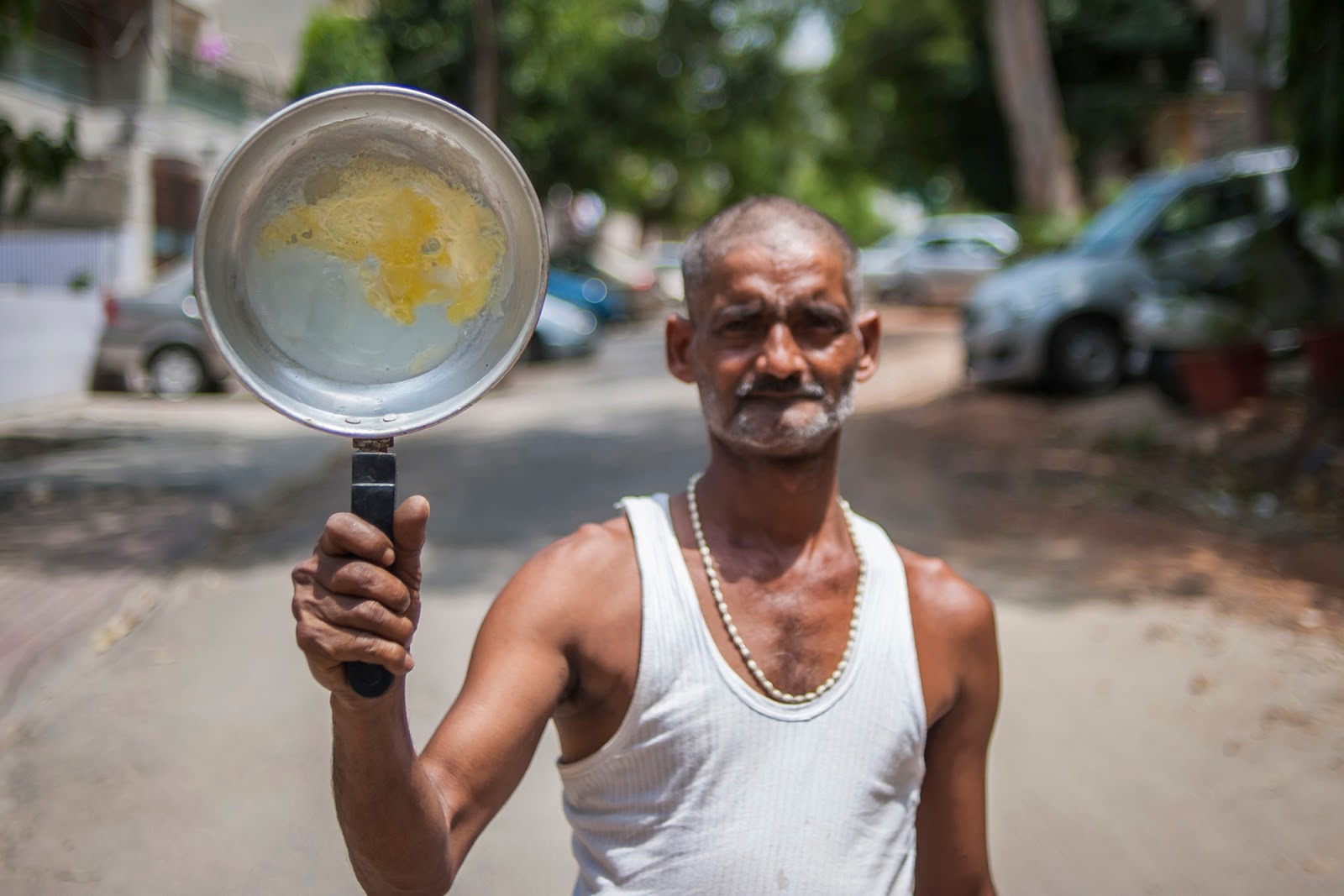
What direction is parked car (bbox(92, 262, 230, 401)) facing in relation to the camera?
to the viewer's right

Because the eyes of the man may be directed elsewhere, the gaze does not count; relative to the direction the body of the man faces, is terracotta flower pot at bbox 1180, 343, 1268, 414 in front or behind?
behind

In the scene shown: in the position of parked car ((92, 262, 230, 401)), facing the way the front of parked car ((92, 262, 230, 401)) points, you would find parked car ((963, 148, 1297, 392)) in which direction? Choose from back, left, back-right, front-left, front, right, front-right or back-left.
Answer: front-right

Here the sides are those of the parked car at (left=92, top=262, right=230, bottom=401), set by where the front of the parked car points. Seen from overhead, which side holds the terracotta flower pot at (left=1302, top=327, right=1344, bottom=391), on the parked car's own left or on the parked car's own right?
on the parked car's own right

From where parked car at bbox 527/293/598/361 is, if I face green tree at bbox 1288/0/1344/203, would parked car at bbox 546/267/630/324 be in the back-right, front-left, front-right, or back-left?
back-left

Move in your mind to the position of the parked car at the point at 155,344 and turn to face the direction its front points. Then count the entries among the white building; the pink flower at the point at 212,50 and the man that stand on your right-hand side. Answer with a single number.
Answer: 1

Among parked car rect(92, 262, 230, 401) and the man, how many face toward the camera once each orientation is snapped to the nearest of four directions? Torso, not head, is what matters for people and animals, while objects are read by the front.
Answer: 1

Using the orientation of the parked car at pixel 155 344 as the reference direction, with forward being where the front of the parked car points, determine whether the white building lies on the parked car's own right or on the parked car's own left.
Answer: on the parked car's own left

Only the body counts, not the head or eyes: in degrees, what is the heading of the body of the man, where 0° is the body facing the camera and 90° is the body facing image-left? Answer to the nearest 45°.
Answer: approximately 0°

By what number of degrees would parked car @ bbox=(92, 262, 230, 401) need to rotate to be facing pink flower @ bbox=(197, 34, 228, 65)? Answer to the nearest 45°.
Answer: approximately 90° to its left

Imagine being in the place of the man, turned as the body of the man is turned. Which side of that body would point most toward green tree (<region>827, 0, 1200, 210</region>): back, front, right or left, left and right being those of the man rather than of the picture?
back

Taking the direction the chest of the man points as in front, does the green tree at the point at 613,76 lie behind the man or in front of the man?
behind

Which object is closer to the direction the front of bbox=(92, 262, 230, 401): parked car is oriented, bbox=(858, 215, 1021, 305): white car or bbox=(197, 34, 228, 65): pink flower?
the white car

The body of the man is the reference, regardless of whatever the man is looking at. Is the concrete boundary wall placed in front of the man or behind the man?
behind
